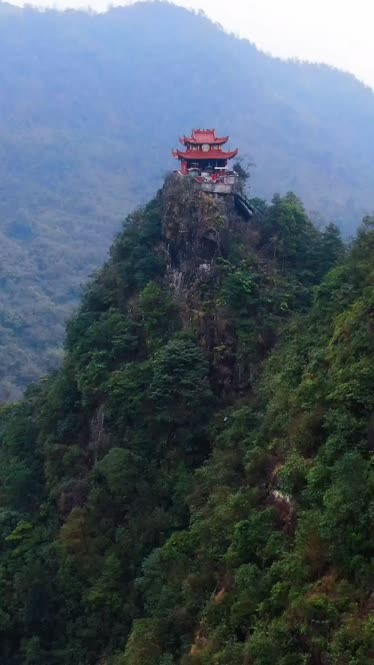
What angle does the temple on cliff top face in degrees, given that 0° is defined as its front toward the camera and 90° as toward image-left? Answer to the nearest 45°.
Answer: approximately 0°
